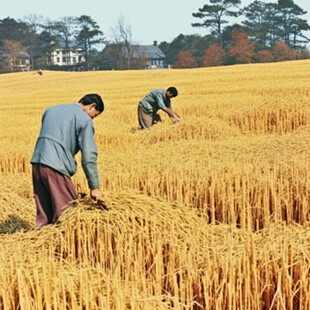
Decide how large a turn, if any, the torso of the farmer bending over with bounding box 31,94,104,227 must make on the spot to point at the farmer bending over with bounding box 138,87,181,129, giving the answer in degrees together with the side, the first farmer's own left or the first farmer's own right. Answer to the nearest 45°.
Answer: approximately 45° to the first farmer's own left

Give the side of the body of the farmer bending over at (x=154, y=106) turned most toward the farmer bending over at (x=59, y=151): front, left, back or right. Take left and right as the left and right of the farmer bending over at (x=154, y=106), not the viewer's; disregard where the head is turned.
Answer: right

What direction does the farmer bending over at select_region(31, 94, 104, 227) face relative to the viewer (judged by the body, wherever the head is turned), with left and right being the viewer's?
facing away from the viewer and to the right of the viewer

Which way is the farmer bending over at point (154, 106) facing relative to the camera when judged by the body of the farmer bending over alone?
to the viewer's right
